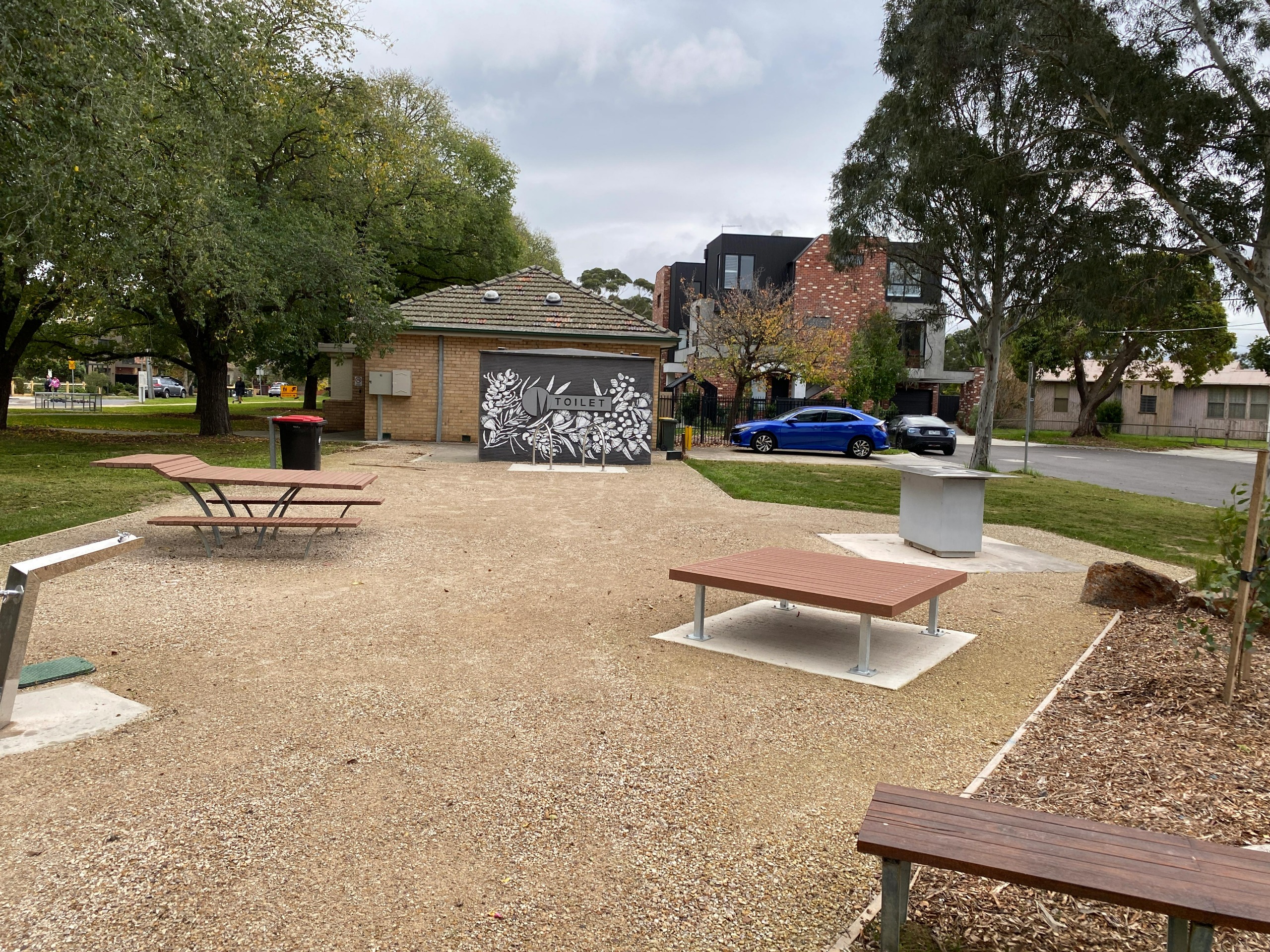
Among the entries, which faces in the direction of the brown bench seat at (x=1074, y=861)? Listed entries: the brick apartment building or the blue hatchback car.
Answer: the brick apartment building

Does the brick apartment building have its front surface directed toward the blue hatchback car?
yes

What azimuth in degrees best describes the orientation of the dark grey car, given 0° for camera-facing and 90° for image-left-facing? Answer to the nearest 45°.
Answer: approximately 135°

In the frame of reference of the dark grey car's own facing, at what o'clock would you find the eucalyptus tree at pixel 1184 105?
The eucalyptus tree is roughly at 7 o'clock from the dark grey car.

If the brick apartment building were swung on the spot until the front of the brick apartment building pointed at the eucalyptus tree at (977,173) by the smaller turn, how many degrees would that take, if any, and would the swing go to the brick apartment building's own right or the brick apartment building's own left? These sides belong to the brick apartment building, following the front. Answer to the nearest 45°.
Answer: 0° — it already faces it

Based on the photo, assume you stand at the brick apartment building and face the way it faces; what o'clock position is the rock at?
The rock is roughly at 12 o'clock from the brick apartment building.

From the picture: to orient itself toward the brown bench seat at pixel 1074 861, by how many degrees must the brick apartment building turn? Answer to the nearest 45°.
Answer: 0° — it already faces it

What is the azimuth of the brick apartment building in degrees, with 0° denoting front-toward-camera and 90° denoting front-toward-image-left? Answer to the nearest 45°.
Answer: approximately 0°
